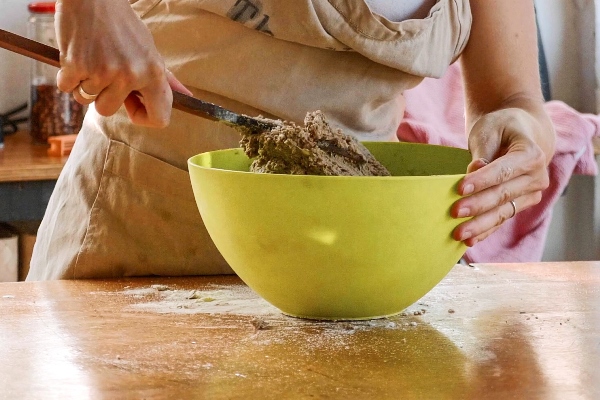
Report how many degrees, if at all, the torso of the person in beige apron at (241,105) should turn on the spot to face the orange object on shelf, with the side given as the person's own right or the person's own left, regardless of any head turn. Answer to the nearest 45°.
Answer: approximately 135° to the person's own right

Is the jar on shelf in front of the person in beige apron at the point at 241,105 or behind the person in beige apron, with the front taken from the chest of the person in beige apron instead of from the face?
behind

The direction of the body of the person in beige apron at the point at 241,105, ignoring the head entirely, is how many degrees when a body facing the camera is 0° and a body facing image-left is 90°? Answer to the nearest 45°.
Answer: approximately 0°

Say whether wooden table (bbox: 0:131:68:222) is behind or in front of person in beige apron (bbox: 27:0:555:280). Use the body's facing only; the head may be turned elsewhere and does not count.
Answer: behind
